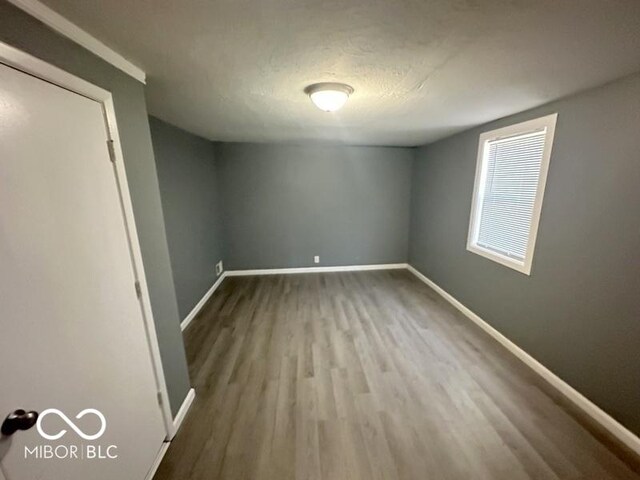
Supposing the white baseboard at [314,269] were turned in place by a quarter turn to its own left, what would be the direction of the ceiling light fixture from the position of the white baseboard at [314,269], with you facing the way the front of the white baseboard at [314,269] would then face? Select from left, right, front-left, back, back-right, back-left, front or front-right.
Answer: right

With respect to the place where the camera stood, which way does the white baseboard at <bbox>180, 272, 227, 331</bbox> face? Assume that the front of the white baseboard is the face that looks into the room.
facing to the right of the viewer

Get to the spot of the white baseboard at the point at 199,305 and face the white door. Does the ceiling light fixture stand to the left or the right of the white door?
left

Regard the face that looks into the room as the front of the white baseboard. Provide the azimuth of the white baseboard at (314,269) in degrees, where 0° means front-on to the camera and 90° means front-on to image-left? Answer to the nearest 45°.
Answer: approximately 0°

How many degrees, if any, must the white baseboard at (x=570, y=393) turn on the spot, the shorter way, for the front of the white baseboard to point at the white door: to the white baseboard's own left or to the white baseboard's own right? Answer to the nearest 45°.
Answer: approximately 45° to the white baseboard's own left

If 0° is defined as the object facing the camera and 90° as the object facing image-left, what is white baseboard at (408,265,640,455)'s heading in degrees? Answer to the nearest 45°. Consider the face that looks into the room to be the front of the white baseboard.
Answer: approximately 90°

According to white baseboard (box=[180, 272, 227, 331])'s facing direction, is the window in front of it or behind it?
in front

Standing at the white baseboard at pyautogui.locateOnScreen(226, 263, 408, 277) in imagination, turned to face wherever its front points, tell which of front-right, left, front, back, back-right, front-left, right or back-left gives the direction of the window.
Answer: front-left

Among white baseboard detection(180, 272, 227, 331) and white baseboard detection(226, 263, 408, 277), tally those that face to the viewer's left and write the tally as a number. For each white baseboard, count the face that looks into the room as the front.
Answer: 0

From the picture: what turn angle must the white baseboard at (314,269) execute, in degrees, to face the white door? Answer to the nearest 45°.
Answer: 0° — it already faces it

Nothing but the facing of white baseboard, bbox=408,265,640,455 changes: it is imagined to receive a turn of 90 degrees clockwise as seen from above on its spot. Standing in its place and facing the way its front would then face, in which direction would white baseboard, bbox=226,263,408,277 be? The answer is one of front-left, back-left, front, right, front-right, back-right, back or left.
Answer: left

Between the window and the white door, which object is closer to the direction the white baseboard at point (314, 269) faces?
the white door

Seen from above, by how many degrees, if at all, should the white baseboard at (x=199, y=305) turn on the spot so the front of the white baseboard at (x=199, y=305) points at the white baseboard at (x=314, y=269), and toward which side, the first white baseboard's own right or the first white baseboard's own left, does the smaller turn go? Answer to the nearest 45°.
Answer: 0° — it already faces it
